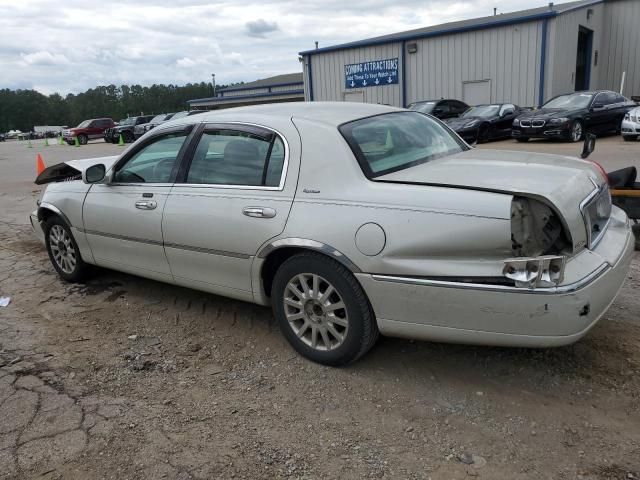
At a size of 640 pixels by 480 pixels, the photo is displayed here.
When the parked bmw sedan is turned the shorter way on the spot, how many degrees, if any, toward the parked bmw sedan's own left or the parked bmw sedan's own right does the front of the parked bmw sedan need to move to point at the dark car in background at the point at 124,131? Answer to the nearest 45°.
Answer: approximately 45° to the parked bmw sedan's own right

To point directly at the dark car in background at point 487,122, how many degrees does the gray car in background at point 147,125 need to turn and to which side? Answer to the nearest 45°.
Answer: approximately 90° to its left

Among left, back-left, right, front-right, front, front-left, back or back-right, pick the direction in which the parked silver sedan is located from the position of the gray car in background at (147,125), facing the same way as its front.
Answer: front-left

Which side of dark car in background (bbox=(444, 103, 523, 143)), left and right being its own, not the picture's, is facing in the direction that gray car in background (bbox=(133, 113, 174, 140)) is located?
right

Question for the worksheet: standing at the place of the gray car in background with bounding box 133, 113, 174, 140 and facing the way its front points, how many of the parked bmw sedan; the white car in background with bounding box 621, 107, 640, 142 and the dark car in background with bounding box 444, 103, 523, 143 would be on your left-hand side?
3

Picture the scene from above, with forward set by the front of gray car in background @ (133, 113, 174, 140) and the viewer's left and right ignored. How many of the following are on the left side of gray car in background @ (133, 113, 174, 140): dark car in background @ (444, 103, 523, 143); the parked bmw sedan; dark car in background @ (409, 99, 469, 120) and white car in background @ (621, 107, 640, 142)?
4

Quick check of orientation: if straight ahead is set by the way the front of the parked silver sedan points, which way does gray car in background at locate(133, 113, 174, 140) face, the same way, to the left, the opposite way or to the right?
to the left

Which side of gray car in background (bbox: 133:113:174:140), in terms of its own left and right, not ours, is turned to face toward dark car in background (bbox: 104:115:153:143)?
right

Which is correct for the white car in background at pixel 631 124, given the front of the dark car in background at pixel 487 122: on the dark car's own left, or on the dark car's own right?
on the dark car's own left
